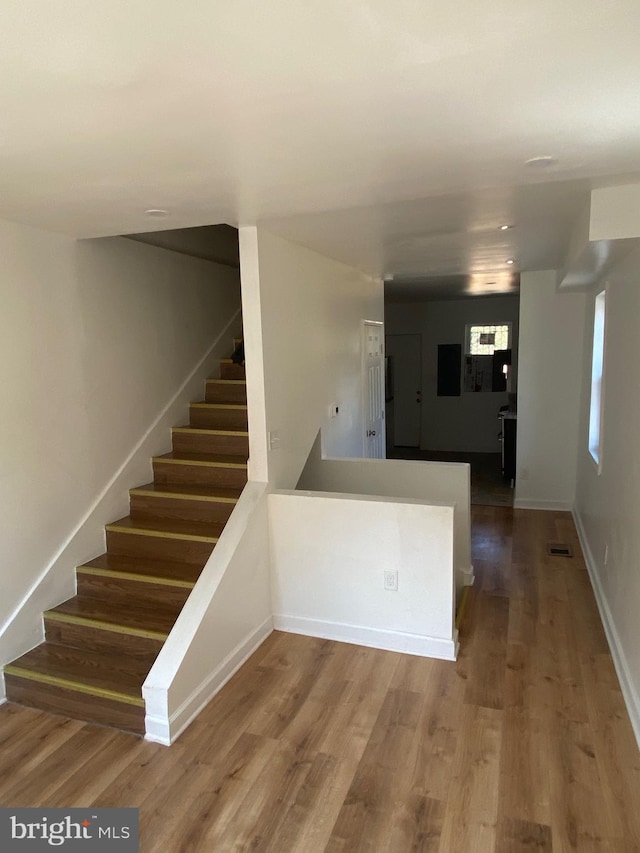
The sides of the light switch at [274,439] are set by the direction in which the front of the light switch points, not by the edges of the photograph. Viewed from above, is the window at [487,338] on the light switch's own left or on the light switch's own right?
on the light switch's own left

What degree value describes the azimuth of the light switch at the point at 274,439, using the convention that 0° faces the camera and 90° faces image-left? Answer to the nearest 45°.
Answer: approximately 315°

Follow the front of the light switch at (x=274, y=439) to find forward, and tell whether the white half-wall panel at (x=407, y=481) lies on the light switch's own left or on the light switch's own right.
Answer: on the light switch's own left

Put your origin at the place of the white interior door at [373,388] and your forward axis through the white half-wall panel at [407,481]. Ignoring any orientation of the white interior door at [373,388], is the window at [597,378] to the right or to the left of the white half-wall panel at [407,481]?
left

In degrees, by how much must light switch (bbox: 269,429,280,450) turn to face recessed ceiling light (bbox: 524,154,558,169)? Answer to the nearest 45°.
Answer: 0° — it already faces it

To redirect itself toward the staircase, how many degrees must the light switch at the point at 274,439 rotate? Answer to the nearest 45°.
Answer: approximately 135° to its right

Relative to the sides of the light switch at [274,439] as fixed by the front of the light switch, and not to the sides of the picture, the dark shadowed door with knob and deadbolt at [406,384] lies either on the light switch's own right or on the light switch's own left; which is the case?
on the light switch's own left
